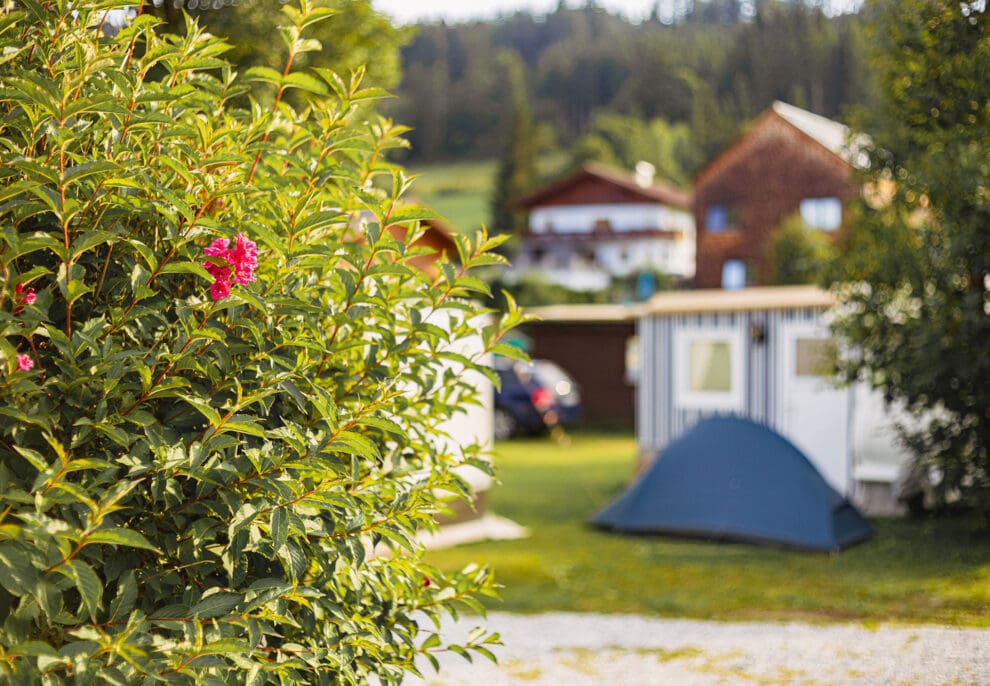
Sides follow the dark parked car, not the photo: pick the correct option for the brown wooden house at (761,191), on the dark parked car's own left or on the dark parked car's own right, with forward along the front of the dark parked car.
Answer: on the dark parked car's own right

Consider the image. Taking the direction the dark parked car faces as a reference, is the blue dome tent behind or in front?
behind

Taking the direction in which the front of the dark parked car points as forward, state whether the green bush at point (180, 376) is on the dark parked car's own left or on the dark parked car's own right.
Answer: on the dark parked car's own left

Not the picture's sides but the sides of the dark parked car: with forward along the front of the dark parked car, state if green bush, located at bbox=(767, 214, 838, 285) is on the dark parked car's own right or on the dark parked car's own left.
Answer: on the dark parked car's own right

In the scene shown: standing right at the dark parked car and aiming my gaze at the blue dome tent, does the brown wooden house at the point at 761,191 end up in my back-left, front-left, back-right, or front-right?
back-left

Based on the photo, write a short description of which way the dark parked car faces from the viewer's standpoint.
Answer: facing away from the viewer and to the left of the viewer

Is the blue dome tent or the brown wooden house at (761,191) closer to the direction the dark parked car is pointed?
the brown wooden house
